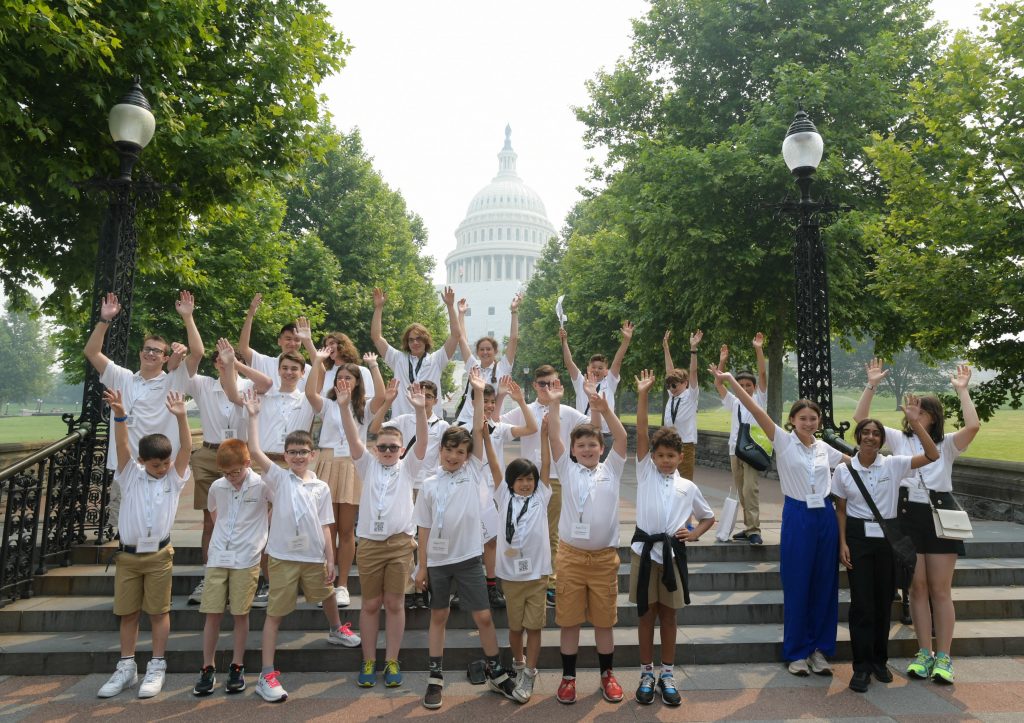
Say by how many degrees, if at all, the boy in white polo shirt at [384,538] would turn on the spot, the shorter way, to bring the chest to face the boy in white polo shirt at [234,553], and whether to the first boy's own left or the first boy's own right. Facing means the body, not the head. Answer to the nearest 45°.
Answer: approximately 90° to the first boy's own right

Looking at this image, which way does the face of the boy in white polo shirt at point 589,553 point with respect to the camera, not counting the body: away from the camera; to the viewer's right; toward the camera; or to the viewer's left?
toward the camera

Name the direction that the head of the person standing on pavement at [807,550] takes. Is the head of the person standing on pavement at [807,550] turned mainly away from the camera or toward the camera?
toward the camera

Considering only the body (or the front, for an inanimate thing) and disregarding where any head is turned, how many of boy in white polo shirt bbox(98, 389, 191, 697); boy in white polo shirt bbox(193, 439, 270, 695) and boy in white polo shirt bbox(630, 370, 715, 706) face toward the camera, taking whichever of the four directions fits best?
3

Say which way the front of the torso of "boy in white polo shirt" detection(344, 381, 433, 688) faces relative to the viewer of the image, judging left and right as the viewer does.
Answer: facing the viewer

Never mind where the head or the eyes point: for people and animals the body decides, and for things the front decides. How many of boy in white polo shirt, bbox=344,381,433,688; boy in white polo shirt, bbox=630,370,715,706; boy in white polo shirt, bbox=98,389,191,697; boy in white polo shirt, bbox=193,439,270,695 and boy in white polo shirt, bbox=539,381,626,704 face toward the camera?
5

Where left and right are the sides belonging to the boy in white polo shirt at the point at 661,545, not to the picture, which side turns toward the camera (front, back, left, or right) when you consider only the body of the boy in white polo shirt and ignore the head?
front

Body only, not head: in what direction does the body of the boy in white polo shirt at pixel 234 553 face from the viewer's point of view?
toward the camera

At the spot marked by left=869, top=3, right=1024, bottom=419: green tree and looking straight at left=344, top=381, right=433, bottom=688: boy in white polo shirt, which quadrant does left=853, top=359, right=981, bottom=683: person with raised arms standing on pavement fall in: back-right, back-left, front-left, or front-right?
front-left

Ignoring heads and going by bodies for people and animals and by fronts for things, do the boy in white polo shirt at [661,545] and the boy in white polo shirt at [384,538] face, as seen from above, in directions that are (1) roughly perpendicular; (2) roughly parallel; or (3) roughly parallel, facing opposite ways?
roughly parallel

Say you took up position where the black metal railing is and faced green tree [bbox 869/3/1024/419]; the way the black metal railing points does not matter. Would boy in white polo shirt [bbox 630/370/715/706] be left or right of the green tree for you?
right

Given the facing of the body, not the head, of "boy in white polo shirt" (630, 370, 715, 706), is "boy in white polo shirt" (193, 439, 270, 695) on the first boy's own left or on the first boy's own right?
on the first boy's own right

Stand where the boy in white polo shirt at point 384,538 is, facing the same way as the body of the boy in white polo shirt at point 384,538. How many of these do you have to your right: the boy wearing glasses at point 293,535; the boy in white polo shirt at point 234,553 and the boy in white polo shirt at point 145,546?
3

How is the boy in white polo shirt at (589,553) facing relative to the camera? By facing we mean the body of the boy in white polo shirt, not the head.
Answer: toward the camera

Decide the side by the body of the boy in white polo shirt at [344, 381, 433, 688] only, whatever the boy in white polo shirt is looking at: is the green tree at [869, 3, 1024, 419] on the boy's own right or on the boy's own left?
on the boy's own left

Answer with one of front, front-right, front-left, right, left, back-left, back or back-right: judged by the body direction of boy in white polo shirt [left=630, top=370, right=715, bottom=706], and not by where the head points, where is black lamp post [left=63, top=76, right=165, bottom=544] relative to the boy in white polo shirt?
right
